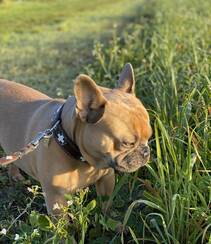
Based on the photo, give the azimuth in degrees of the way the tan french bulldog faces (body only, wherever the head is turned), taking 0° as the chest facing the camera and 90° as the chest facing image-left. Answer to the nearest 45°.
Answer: approximately 315°
